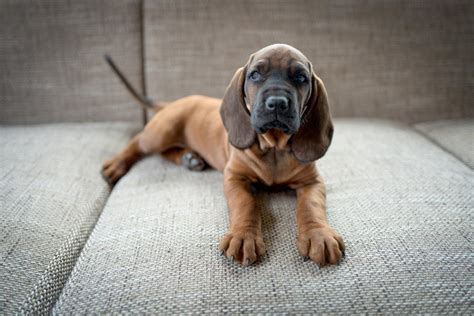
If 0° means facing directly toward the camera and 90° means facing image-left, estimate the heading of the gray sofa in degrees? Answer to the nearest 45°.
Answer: approximately 0°

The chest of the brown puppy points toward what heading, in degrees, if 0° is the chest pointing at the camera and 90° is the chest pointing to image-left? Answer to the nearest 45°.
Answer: approximately 315°
